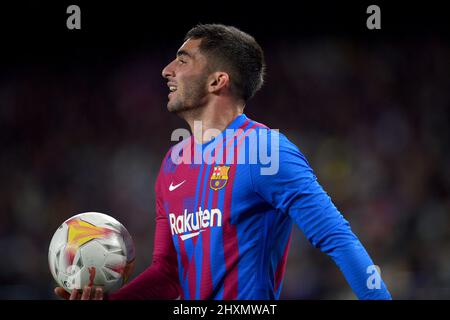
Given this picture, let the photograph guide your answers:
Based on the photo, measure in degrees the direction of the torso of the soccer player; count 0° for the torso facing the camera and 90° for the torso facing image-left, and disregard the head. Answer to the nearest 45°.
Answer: approximately 45°
